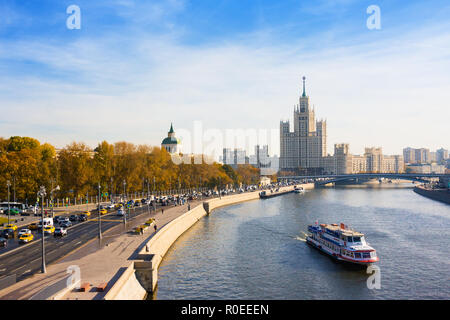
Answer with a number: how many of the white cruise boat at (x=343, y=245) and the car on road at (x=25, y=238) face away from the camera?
0

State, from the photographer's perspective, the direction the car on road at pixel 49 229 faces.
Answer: facing the viewer and to the left of the viewer

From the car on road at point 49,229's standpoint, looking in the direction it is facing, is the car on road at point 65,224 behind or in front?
behind

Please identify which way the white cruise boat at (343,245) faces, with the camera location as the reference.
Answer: facing the viewer and to the right of the viewer

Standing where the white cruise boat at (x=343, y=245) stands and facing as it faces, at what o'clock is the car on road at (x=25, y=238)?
The car on road is roughly at 4 o'clock from the white cruise boat.

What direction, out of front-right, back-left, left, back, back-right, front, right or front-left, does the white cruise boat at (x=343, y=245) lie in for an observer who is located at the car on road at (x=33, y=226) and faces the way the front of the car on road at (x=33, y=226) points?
left
